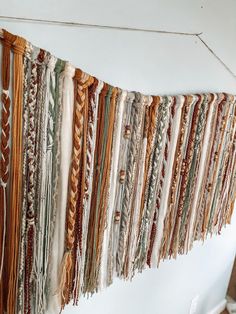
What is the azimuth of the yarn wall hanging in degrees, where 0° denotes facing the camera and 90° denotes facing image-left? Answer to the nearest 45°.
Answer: approximately 315°
